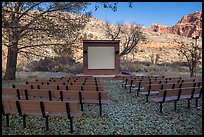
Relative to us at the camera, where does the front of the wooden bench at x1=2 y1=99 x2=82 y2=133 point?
facing away from the viewer and to the right of the viewer

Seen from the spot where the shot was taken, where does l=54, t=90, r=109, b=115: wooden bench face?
facing away from the viewer and to the right of the viewer

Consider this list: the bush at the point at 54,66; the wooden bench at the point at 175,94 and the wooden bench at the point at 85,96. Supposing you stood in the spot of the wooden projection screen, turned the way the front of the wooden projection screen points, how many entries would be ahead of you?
2

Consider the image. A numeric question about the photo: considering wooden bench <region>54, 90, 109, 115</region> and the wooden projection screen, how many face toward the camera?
1

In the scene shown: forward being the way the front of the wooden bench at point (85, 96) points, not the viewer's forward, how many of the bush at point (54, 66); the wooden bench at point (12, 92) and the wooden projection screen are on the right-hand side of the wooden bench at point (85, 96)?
0

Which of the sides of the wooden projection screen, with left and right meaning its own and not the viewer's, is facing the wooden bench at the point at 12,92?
front

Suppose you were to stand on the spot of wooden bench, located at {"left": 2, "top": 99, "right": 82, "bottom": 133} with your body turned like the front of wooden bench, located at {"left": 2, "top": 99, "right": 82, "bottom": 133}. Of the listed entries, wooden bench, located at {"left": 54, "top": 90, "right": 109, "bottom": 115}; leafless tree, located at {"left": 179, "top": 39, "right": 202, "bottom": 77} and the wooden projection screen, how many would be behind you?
0

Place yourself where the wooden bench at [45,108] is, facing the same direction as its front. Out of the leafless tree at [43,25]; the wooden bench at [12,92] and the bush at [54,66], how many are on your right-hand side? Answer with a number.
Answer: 0

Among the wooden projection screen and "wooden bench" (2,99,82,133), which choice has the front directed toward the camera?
the wooden projection screen

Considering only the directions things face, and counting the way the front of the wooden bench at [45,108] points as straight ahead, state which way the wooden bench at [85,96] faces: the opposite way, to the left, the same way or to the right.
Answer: the same way

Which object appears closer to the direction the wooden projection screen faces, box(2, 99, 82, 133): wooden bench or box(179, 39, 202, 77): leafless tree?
the wooden bench

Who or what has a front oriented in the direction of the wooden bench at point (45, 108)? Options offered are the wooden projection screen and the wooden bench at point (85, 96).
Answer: the wooden projection screen

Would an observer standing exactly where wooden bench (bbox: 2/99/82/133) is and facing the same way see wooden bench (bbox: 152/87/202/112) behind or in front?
in front

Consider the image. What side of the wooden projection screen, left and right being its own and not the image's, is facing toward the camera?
front

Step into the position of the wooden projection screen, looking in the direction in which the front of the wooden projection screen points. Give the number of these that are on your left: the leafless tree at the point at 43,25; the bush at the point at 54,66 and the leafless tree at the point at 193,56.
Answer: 1

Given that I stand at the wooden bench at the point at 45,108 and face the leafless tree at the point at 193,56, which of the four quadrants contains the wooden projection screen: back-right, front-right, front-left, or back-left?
front-left

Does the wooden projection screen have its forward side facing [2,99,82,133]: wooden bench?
yes

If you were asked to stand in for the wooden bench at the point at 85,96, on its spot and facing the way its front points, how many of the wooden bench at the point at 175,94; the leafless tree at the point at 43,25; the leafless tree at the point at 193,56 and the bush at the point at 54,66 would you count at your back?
0

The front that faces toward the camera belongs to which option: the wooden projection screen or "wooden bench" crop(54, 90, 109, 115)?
the wooden projection screen

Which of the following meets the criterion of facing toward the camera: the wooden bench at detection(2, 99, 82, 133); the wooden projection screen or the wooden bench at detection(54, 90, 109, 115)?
the wooden projection screen

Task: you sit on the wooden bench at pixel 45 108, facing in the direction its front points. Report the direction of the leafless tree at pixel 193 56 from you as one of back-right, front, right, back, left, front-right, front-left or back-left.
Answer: front

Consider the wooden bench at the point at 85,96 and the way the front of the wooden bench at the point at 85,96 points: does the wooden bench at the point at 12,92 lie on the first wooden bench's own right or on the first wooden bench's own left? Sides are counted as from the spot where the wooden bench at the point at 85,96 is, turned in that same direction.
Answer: on the first wooden bench's own left
